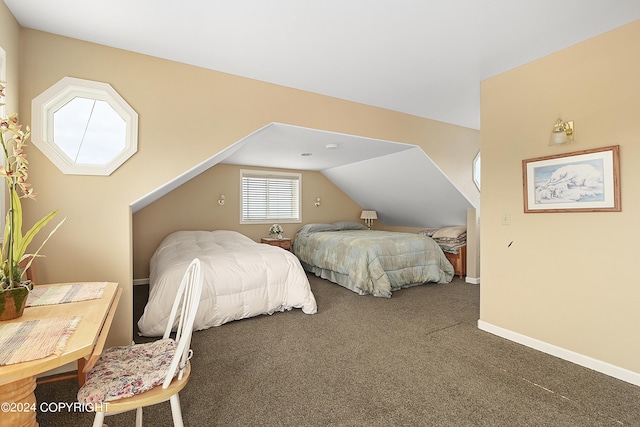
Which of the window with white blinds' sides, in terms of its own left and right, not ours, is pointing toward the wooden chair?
front

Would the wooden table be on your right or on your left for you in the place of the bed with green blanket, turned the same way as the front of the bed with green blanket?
on your right

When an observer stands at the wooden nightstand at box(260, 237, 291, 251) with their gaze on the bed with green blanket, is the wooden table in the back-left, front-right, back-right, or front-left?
front-right

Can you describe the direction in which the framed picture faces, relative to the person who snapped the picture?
facing the viewer and to the left of the viewer

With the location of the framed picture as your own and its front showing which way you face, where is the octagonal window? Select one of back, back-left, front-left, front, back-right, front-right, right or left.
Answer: front

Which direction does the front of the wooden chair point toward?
to the viewer's left

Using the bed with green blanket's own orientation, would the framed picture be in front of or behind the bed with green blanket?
in front

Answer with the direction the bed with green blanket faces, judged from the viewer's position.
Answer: facing the viewer and to the right of the viewer

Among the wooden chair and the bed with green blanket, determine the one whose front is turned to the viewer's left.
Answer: the wooden chair

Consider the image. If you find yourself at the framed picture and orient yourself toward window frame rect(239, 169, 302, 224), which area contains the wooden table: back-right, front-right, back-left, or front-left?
front-left

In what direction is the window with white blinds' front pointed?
toward the camera
